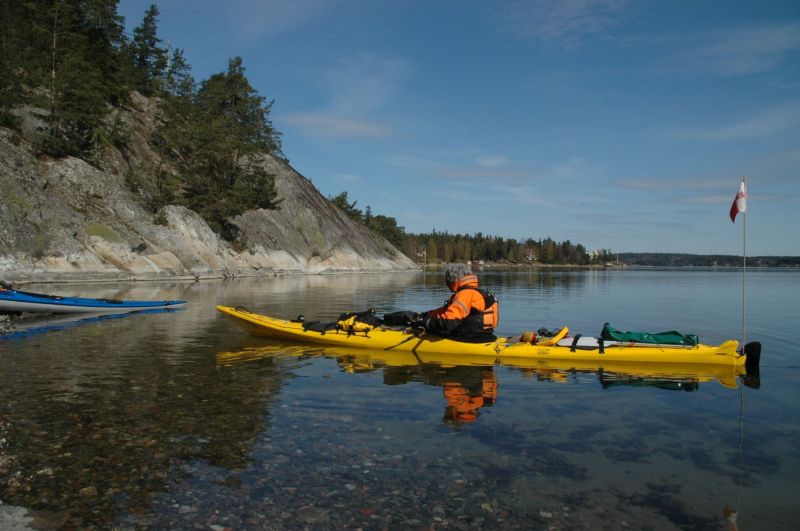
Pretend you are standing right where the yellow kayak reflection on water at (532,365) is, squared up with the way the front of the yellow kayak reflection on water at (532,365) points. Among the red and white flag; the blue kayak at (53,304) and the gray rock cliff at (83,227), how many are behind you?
1

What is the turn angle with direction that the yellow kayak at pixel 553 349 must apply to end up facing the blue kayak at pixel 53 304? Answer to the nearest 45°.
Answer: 0° — it already faces it

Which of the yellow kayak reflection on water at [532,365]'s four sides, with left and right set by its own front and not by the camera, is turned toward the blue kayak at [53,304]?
front

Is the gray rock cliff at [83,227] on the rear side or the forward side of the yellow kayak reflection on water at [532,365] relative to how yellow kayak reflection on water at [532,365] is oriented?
on the forward side

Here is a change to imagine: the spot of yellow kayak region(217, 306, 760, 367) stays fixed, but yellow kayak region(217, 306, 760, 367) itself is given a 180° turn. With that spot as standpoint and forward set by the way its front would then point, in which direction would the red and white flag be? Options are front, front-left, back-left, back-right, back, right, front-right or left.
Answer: front

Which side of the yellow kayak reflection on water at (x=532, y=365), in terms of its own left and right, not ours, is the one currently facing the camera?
left

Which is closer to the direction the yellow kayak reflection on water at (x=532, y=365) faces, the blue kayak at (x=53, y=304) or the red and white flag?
the blue kayak

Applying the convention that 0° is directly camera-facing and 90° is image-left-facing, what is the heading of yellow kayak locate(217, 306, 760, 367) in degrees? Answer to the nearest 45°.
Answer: approximately 90°
